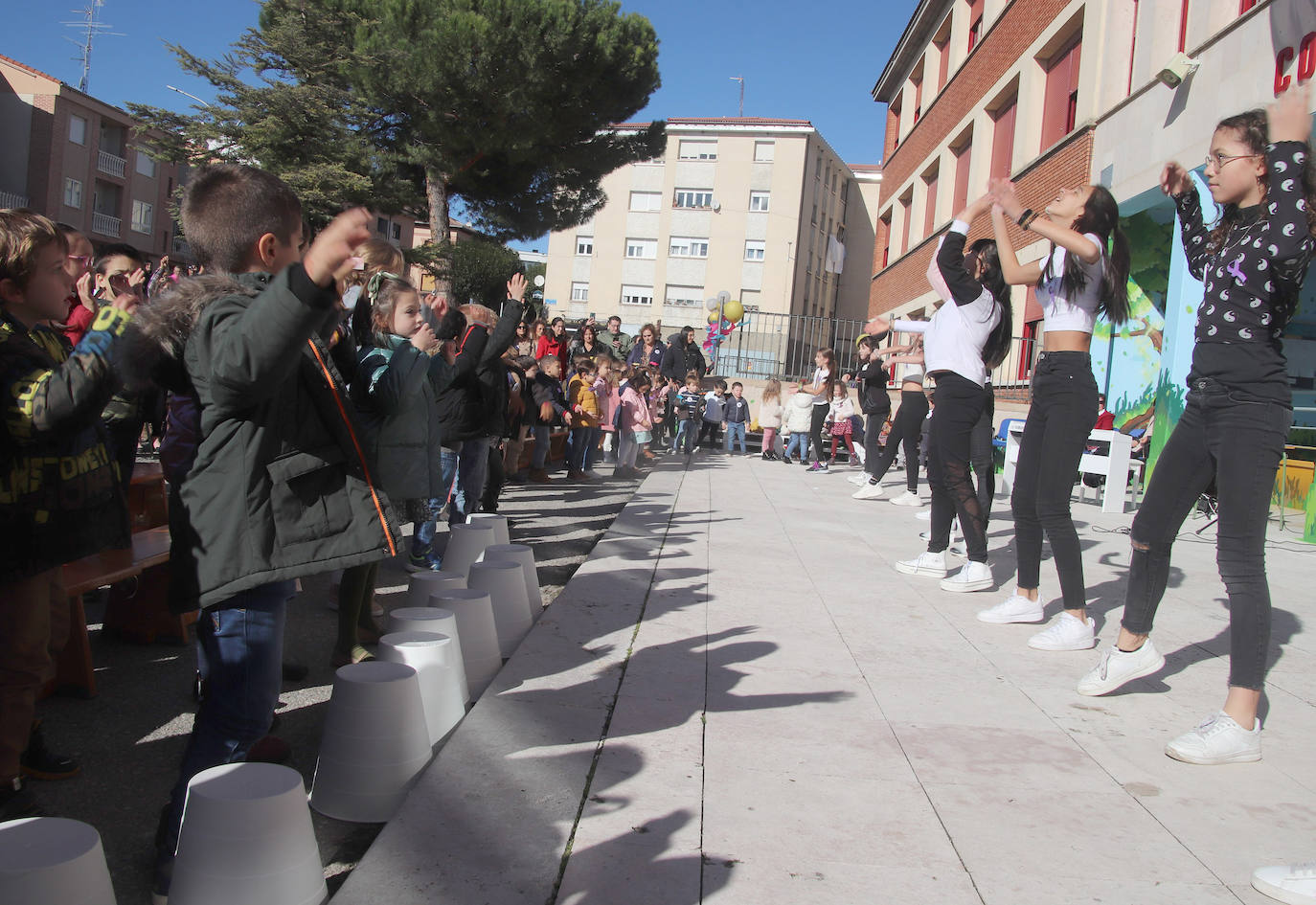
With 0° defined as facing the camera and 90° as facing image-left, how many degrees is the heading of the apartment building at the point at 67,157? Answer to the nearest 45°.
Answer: approximately 315°

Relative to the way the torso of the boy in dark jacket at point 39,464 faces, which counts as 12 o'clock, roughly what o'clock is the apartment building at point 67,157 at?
The apartment building is roughly at 9 o'clock from the boy in dark jacket.

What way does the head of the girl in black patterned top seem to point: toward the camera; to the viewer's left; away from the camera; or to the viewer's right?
to the viewer's left

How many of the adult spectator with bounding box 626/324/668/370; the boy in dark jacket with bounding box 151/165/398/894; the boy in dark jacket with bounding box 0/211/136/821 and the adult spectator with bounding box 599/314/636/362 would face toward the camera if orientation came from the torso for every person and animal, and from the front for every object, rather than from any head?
2

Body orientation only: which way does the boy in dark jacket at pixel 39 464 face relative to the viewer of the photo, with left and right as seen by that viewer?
facing to the right of the viewer

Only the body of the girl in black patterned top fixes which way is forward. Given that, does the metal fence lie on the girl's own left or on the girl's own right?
on the girl's own right

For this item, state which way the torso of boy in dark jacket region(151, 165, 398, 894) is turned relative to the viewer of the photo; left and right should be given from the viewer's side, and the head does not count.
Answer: facing to the right of the viewer

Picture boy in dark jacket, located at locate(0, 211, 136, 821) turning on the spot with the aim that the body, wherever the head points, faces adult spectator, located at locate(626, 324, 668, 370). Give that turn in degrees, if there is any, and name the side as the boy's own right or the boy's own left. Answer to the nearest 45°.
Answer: approximately 45° to the boy's own left

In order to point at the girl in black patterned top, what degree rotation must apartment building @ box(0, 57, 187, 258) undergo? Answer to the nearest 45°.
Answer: approximately 45° to its right
